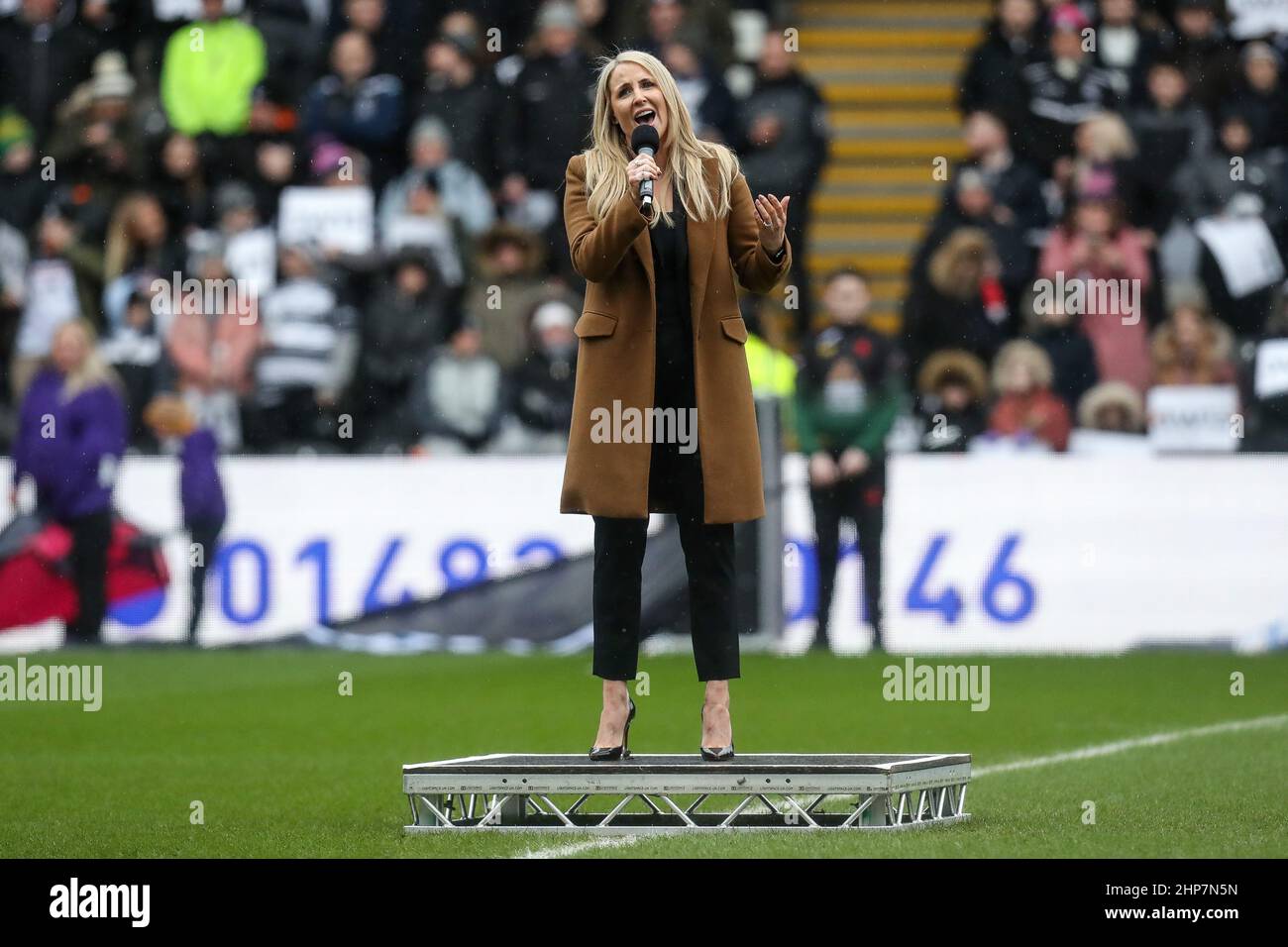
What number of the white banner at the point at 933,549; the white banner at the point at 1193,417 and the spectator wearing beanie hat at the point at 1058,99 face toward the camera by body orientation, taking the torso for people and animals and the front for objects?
3

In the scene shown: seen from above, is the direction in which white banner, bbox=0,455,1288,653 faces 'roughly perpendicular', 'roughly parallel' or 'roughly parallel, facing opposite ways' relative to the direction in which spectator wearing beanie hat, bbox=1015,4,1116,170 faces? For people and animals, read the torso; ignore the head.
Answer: roughly parallel

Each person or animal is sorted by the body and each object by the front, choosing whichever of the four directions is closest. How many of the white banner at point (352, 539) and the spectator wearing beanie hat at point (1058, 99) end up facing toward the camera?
2

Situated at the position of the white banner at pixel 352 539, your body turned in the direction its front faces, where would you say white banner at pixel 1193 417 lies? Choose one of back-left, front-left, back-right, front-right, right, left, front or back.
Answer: left

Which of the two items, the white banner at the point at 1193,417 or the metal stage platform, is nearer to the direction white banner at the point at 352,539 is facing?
the metal stage platform

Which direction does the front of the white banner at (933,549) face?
toward the camera

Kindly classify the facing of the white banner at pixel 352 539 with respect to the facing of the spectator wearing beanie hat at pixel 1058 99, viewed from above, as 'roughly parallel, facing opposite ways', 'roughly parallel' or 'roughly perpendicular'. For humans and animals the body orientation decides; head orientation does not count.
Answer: roughly parallel

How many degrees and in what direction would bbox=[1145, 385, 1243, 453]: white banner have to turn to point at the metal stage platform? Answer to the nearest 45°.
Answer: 0° — it already faces it

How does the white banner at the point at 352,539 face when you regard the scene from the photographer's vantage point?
facing the viewer

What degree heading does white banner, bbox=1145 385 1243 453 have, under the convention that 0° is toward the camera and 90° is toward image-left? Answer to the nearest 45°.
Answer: approximately 0°

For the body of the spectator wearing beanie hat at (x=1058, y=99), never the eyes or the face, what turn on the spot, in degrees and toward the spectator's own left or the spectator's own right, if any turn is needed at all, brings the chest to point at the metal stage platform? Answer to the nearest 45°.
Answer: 0° — they already face it
